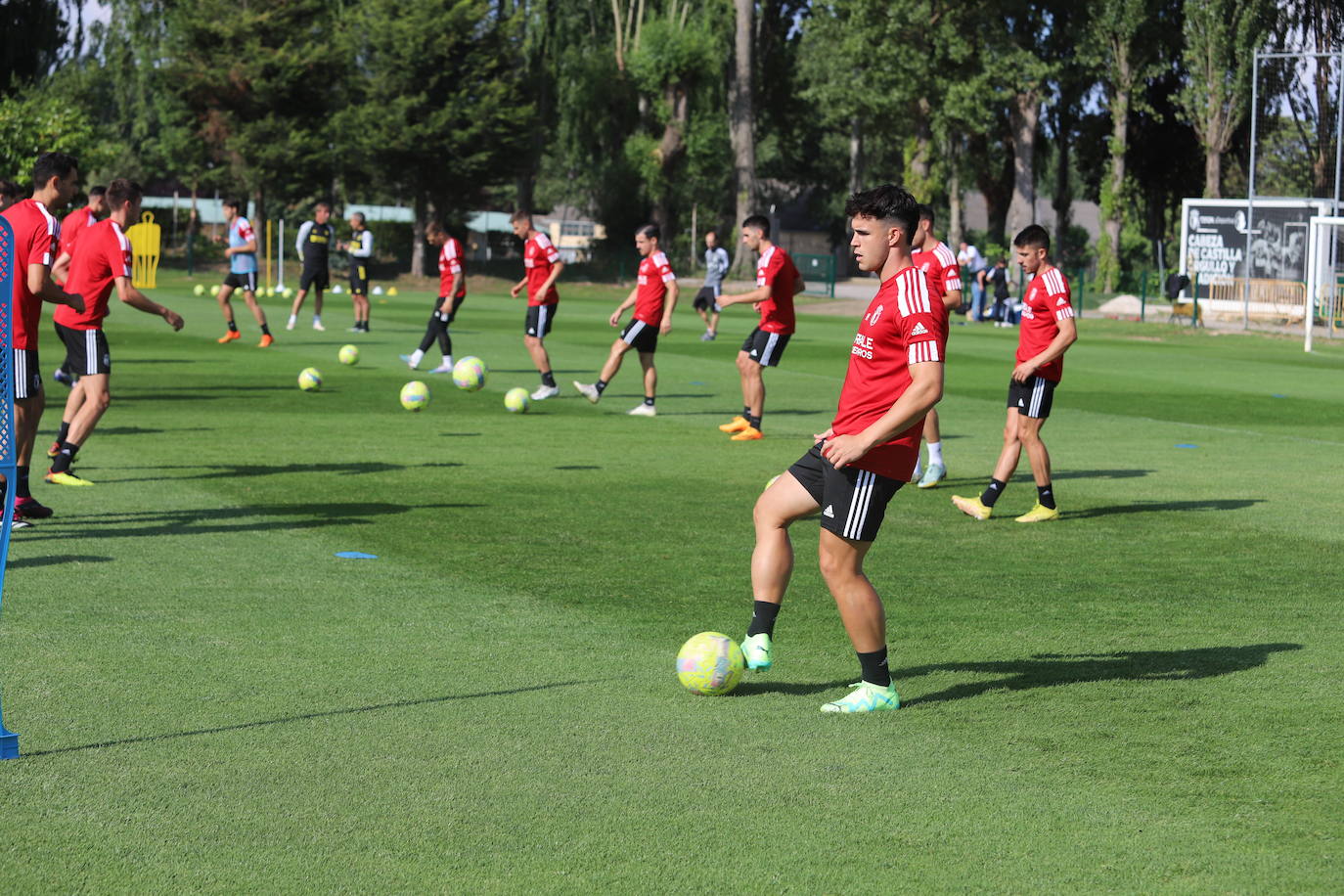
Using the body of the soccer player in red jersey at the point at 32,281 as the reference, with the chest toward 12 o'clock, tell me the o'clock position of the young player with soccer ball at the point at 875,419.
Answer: The young player with soccer ball is roughly at 2 o'clock from the soccer player in red jersey.

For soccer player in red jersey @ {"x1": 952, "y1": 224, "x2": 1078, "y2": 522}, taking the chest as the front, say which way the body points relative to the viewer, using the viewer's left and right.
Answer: facing to the left of the viewer

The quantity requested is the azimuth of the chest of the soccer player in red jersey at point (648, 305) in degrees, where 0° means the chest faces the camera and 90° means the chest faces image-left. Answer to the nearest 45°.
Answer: approximately 90°

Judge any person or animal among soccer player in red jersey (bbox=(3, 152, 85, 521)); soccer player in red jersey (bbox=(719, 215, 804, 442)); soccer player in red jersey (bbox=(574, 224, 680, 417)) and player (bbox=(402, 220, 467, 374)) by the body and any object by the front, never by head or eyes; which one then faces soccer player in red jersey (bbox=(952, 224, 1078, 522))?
soccer player in red jersey (bbox=(3, 152, 85, 521))

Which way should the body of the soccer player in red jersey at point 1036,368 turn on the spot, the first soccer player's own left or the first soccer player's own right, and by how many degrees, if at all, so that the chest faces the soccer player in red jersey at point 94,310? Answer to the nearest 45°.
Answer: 0° — they already face them

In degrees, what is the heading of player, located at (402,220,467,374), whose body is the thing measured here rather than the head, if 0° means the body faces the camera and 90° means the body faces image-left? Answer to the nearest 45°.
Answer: approximately 90°

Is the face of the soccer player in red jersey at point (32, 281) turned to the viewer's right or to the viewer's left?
to the viewer's right

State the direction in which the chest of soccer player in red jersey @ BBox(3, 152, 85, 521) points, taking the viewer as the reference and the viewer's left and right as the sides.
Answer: facing to the right of the viewer

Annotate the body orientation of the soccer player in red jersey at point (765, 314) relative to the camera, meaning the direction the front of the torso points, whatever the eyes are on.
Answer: to the viewer's left
